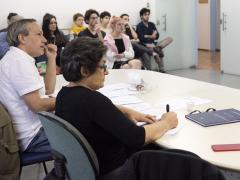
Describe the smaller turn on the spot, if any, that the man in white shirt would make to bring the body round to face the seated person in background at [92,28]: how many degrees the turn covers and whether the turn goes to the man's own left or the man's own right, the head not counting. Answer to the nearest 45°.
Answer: approximately 90° to the man's own left

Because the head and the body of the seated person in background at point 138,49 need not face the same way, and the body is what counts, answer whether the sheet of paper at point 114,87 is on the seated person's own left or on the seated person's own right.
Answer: on the seated person's own right

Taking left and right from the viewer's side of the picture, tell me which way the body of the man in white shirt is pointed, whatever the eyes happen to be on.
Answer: facing to the right of the viewer

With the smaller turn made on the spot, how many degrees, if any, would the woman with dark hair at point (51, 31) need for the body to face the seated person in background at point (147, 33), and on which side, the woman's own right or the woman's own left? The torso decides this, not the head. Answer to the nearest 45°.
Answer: approximately 90° to the woman's own left

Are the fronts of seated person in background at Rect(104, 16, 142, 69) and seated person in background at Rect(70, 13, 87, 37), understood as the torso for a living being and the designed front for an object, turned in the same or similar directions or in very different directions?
same or similar directions

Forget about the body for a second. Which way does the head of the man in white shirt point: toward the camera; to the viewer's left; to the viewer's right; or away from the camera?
to the viewer's right

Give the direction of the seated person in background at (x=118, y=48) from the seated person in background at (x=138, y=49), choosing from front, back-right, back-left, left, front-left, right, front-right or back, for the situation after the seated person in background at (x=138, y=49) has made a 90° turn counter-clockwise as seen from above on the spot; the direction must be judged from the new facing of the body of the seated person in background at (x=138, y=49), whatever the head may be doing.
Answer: back-right

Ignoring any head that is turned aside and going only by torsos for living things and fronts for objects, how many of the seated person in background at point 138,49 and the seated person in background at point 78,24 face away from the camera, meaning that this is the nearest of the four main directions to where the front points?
0

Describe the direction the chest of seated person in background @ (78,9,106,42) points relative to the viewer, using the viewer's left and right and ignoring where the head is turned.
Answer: facing the viewer and to the right of the viewer

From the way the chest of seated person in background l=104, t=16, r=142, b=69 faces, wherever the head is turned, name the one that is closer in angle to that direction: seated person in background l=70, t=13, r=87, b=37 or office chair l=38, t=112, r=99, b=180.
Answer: the office chair

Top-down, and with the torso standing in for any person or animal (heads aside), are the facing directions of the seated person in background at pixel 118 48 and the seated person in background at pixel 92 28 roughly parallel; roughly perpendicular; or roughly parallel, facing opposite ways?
roughly parallel

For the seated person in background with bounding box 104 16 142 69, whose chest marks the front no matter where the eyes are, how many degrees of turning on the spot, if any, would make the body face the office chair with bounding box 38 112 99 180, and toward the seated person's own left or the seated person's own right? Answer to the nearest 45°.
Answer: approximately 45° to the seated person's own right

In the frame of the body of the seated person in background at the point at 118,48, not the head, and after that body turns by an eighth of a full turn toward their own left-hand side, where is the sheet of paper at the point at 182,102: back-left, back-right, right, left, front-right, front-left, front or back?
right

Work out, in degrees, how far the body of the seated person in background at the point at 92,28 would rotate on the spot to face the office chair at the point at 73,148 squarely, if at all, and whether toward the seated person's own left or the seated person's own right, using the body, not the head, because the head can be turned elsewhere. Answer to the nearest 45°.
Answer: approximately 45° to the seated person's own right

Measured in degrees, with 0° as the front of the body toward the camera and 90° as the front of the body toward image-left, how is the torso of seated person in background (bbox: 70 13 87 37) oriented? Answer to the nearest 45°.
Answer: approximately 315°

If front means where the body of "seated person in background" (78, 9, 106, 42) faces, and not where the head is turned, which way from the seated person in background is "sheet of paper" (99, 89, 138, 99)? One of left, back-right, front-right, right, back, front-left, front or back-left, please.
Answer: front-right
